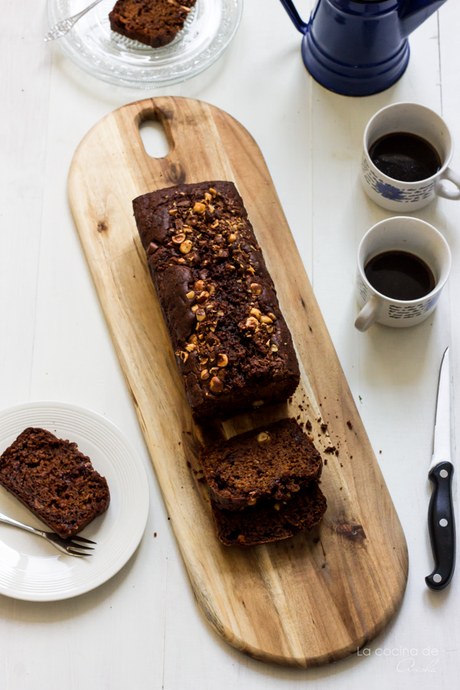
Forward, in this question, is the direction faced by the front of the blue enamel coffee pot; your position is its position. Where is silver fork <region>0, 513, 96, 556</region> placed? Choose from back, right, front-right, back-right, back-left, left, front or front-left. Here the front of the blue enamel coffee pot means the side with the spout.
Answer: back-right

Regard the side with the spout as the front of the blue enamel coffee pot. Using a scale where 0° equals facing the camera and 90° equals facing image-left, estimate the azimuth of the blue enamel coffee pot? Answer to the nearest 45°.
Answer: approximately 270°

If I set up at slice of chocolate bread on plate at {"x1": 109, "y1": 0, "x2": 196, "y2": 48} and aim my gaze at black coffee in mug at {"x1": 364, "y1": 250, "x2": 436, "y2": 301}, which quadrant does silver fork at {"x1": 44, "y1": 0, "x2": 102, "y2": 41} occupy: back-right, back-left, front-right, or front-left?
back-right

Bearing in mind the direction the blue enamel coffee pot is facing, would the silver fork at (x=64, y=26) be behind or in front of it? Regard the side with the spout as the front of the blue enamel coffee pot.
behind

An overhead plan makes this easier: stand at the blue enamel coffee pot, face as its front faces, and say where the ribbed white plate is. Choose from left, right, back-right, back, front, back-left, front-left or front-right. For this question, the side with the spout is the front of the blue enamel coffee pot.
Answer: back-right
